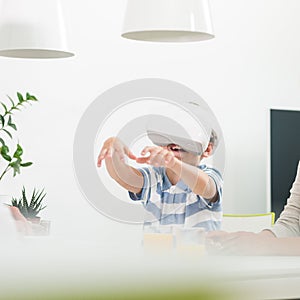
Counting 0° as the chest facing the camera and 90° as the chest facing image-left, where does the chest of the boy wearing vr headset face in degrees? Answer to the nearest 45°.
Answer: approximately 45°
